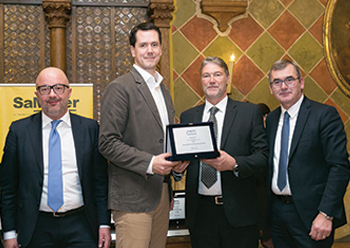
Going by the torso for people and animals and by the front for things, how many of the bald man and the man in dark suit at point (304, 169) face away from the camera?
0

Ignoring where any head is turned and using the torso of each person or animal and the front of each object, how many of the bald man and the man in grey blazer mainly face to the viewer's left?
0

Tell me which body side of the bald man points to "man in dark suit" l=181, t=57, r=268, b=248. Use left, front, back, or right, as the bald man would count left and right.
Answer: left

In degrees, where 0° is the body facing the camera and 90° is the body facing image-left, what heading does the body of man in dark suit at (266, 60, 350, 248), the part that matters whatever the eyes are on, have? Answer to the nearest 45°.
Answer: approximately 45°

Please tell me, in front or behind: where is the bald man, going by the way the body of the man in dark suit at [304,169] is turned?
in front

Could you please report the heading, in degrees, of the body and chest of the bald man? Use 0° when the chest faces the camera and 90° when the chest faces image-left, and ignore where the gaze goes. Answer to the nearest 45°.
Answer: approximately 0°

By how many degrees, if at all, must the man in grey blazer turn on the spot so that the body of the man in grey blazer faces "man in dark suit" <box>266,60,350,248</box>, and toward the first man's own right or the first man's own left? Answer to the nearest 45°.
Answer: approximately 45° to the first man's own left
